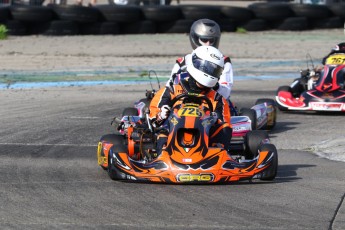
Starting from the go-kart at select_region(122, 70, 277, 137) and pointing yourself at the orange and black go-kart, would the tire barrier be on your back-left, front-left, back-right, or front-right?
back-right

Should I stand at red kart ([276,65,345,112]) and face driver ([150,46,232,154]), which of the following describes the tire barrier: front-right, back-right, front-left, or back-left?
back-right

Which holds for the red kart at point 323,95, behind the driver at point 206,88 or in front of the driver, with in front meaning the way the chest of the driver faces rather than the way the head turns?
behind

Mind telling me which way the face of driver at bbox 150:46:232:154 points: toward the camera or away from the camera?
toward the camera

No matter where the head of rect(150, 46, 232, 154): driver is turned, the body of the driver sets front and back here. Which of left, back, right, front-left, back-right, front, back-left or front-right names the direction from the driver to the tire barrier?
back

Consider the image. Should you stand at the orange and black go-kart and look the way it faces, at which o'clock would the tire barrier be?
The tire barrier is roughly at 6 o'clock from the orange and black go-kart.

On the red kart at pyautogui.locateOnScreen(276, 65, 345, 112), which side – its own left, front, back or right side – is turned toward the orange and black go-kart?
front

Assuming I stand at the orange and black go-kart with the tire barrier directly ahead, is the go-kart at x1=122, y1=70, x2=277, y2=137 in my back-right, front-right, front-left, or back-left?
front-right

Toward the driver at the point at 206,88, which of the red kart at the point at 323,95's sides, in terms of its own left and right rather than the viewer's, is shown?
front

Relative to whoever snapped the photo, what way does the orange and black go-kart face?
facing the viewer

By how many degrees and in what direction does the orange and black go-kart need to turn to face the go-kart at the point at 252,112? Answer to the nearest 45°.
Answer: approximately 180°
